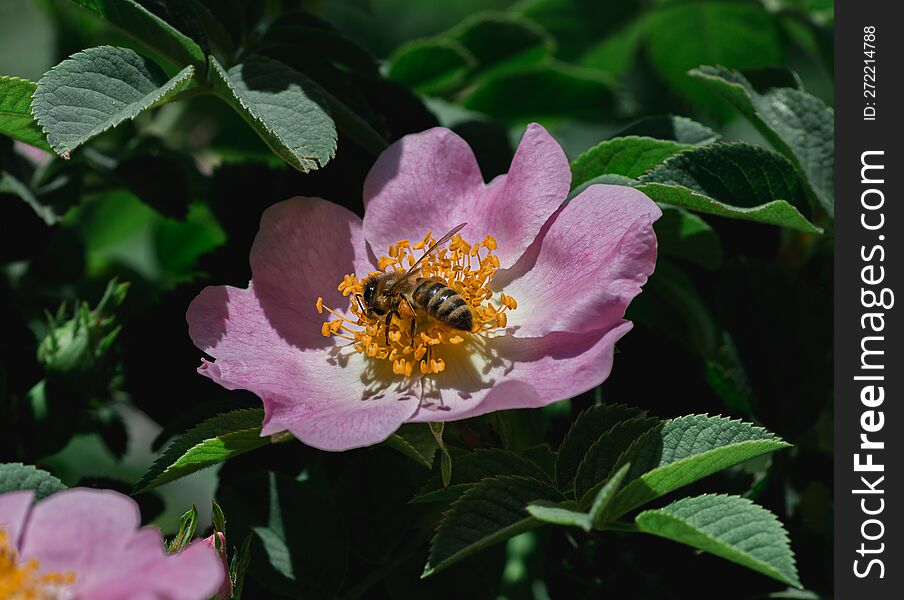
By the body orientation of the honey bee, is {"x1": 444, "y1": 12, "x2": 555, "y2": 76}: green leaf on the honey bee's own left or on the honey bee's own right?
on the honey bee's own right

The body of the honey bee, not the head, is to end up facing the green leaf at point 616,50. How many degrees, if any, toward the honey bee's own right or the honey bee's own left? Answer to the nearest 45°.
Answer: approximately 135° to the honey bee's own right

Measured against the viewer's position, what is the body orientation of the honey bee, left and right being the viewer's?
facing to the left of the viewer
